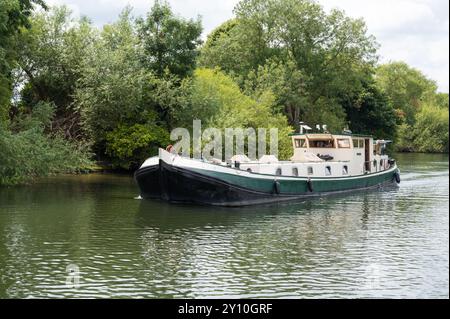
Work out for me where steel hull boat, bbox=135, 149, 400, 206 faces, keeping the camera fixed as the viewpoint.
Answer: facing the viewer and to the left of the viewer

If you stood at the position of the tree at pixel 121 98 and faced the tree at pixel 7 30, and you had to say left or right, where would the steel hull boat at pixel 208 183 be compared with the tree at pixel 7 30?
left

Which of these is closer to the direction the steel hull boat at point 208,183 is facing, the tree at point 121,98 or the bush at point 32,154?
the bush

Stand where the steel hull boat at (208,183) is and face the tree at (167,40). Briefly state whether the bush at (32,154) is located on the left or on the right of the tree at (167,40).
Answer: left

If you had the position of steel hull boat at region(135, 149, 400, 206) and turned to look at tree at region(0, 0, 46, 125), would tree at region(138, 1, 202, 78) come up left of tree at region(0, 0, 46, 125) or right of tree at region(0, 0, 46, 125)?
right

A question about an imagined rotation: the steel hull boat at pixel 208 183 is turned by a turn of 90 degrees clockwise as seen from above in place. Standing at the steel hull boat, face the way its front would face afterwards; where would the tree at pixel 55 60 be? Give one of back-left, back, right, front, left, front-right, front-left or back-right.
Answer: front

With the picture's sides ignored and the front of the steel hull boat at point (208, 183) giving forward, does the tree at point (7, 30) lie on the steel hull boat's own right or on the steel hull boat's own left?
on the steel hull boat's own right

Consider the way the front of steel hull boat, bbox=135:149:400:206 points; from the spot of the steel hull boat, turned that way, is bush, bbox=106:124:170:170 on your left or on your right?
on your right

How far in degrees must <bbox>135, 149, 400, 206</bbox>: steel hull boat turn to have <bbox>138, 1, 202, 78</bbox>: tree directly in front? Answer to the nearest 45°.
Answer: approximately 135° to its right

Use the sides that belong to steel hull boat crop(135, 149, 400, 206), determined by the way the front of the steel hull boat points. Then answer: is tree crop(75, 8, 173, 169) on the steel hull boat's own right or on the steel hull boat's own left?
on the steel hull boat's own right

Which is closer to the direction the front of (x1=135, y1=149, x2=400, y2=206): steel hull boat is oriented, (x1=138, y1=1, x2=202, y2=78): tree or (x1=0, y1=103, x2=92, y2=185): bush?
the bush
